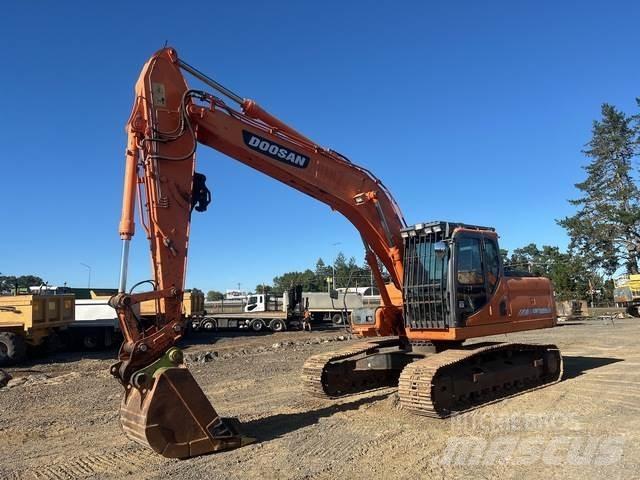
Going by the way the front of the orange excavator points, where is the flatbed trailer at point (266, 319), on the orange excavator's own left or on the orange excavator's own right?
on the orange excavator's own right

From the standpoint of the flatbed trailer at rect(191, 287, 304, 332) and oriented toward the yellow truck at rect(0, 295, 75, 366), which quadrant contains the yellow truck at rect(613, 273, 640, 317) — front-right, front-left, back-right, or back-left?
back-left

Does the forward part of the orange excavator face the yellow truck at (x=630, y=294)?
no

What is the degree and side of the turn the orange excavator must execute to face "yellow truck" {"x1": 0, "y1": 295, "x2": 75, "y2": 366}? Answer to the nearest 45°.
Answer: approximately 90° to its right

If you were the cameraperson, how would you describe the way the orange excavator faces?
facing the viewer and to the left of the viewer

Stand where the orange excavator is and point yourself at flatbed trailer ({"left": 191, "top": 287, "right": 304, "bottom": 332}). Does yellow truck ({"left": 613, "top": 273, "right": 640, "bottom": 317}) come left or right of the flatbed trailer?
right
